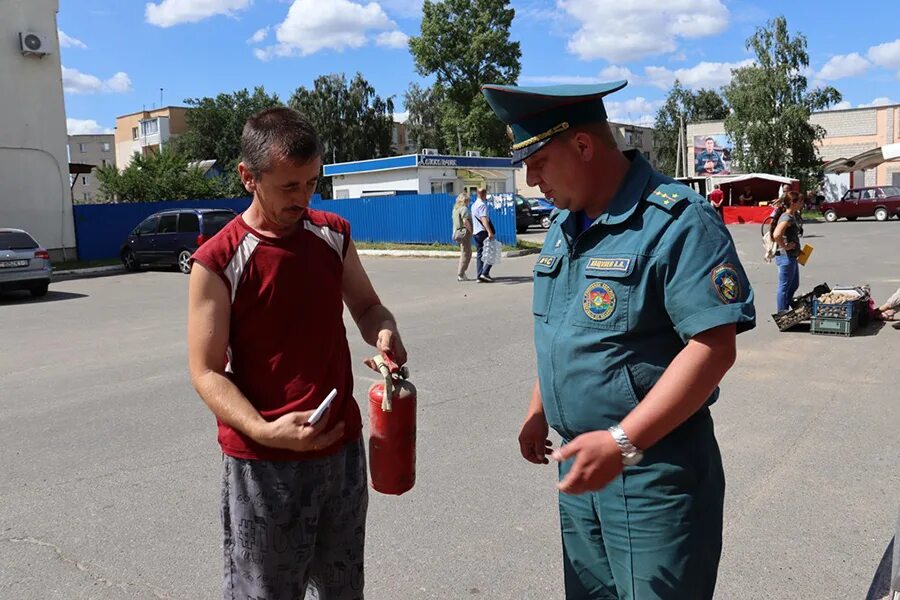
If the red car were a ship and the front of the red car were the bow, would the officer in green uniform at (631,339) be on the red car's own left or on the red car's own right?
on the red car's own left

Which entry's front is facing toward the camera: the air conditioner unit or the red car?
the air conditioner unit

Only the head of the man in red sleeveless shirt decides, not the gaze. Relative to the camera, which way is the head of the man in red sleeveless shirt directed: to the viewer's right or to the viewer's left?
to the viewer's right

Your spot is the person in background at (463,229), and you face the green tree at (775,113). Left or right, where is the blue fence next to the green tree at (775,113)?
left

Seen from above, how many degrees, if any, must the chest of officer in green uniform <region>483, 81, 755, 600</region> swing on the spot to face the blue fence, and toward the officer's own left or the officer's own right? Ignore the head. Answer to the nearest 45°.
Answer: approximately 135° to the officer's own right

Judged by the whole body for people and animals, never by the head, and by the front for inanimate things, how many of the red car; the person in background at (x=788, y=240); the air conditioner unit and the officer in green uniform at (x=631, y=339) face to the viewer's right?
1

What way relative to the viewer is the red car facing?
to the viewer's left

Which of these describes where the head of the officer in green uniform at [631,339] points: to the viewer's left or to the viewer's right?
to the viewer's left

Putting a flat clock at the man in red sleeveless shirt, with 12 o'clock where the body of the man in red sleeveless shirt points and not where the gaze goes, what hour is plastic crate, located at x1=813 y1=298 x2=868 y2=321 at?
The plastic crate is roughly at 9 o'clock from the man in red sleeveless shirt.

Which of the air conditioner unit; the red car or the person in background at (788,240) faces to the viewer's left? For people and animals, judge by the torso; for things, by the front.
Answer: the red car

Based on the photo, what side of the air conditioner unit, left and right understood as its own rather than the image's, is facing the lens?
front

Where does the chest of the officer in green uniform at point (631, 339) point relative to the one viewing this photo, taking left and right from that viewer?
facing the viewer and to the left of the viewer

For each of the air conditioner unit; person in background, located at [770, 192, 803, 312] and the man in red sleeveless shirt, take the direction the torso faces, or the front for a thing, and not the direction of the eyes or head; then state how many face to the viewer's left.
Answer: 0

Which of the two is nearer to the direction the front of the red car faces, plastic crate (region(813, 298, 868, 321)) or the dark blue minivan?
the dark blue minivan
